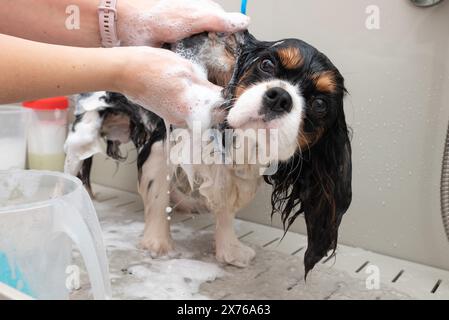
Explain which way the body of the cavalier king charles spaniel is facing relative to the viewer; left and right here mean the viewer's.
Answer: facing the viewer and to the right of the viewer

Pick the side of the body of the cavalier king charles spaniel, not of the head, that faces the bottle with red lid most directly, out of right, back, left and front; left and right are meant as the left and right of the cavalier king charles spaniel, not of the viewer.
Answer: back

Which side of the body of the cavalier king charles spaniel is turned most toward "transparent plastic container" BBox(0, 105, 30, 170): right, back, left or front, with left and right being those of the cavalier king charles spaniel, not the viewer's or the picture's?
back
